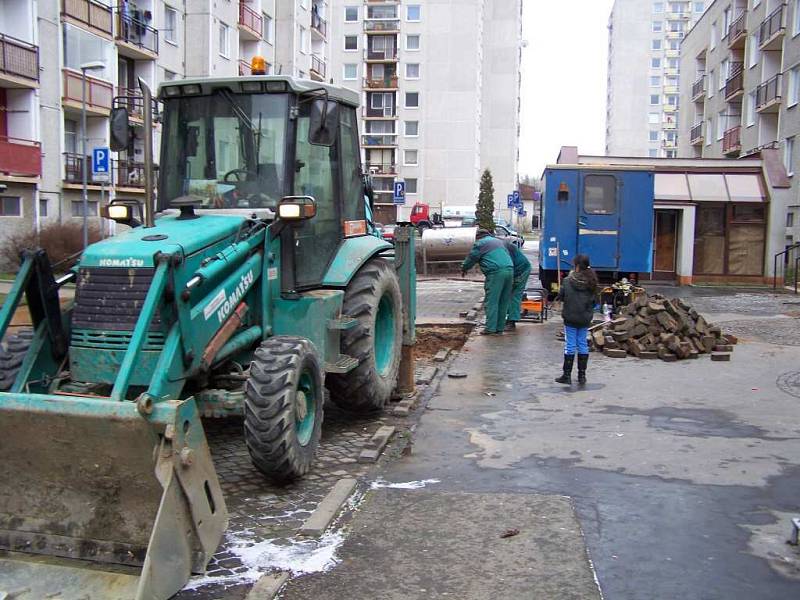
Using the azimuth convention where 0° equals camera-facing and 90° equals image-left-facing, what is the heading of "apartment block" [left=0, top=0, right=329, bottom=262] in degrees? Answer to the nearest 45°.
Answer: approximately 315°

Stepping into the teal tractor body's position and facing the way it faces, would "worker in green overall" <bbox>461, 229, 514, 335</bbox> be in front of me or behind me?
behind

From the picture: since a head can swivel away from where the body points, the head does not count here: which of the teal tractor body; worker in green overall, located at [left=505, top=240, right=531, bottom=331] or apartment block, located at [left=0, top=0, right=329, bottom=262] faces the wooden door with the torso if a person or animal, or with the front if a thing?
the apartment block

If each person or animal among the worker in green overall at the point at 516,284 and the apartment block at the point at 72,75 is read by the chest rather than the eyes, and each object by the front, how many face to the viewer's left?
1

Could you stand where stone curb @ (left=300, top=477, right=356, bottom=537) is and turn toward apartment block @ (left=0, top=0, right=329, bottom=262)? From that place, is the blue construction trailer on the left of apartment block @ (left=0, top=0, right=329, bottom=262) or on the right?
right

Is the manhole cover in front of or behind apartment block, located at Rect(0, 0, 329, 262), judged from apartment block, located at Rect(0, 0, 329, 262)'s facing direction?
in front

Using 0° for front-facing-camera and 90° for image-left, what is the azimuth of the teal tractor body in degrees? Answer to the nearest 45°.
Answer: approximately 45°

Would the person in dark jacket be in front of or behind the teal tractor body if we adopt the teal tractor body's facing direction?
behind

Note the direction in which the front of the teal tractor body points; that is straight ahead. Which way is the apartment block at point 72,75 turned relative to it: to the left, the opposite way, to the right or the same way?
to the left

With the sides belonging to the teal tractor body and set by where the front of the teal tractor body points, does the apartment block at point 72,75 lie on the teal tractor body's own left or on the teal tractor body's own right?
on the teal tractor body's own right

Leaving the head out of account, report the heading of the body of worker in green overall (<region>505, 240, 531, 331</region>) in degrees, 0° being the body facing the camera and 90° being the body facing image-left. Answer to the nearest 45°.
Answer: approximately 90°
